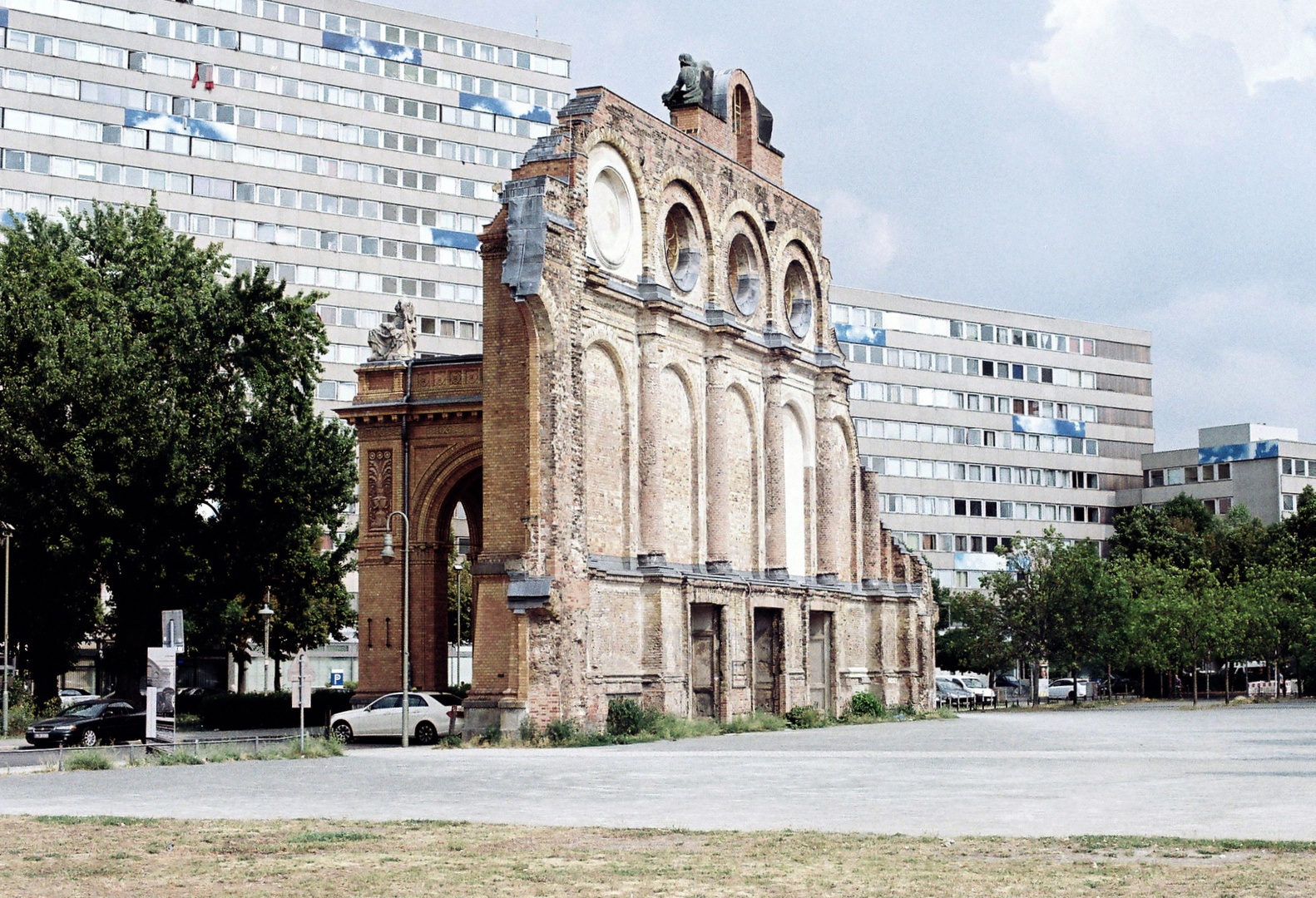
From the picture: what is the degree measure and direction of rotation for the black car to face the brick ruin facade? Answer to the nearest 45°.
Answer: approximately 135° to its left

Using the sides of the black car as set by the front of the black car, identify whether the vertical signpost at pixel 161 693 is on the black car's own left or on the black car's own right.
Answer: on the black car's own left

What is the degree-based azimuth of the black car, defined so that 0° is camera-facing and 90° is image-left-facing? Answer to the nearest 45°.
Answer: approximately 45°
